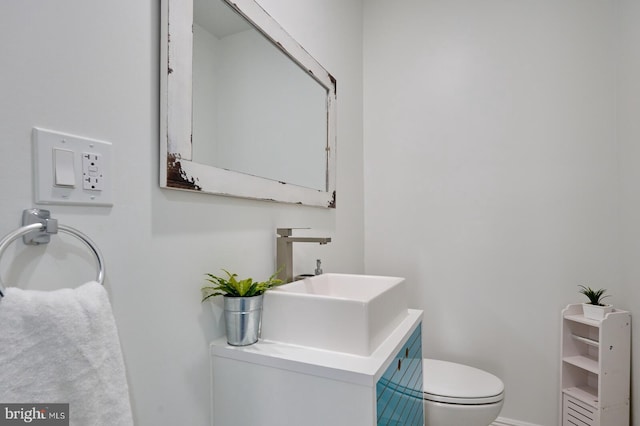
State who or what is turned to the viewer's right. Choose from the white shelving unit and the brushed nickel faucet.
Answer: the brushed nickel faucet

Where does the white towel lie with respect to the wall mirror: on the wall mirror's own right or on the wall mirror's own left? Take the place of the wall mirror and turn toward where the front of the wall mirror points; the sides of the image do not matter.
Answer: on the wall mirror's own right

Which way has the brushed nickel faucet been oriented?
to the viewer's right

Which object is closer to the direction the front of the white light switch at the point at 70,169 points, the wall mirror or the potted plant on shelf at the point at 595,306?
the potted plant on shelf

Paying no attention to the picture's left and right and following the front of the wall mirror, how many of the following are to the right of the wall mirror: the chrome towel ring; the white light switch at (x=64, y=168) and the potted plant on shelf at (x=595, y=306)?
2

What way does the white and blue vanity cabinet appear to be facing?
to the viewer's right

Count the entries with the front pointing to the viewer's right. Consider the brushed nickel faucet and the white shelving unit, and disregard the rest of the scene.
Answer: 1

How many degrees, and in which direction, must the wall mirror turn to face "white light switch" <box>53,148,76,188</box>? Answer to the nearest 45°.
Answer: approximately 90° to its right

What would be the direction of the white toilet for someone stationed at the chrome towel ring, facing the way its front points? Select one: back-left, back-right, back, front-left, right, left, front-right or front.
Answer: front-left
